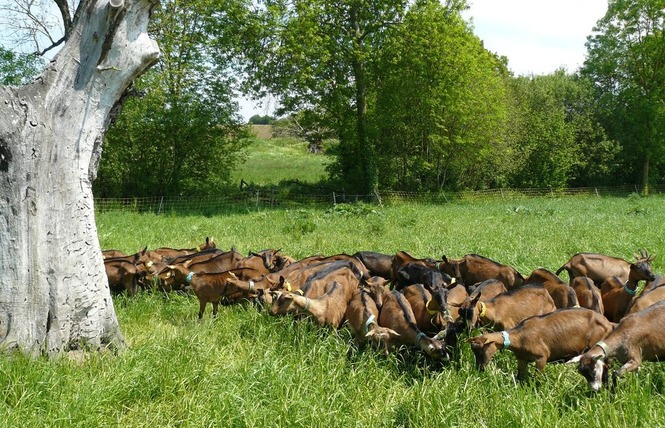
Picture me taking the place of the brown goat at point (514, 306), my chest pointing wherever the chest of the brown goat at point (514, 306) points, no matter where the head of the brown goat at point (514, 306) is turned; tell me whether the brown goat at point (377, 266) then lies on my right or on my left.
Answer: on my right

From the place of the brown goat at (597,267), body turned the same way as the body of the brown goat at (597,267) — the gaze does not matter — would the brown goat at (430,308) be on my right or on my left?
on my right

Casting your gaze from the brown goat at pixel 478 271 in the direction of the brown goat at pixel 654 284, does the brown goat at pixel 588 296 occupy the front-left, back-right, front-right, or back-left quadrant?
front-right

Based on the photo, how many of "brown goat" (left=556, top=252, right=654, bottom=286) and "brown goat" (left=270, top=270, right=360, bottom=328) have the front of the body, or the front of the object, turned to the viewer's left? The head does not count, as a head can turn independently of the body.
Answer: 1

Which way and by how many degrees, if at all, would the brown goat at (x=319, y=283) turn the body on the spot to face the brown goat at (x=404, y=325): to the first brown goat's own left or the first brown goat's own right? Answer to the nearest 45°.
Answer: approximately 135° to the first brown goat's own left

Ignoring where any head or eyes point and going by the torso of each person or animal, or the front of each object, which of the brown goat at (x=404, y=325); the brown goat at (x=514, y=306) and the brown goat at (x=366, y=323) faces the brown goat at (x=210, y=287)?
the brown goat at (x=514, y=306)

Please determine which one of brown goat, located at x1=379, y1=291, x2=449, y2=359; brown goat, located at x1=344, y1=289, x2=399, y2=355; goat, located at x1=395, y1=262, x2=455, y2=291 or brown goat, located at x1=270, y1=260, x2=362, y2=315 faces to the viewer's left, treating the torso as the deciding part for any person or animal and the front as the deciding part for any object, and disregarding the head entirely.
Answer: brown goat, located at x1=270, y1=260, x2=362, y2=315

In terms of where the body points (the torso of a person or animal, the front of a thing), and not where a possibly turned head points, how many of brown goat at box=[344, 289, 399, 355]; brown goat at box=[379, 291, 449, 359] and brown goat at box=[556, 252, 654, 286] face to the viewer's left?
0

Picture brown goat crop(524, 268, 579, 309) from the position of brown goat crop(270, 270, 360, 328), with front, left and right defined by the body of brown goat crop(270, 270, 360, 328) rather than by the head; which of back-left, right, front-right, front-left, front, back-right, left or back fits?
back

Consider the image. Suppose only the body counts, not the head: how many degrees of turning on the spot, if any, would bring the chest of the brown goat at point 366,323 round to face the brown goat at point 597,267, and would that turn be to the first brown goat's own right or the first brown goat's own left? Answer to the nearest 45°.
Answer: approximately 90° to the first brown goat's own left

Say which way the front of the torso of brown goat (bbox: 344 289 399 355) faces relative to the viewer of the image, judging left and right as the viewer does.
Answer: facing the viewer and to the right of the viewer

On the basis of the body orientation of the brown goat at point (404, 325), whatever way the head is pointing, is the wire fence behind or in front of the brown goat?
behind

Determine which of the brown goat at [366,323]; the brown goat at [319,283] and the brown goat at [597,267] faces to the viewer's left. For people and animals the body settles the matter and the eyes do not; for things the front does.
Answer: the brown goat at [319,283]

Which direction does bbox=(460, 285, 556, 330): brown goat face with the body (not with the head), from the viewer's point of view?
to the viewer's left
